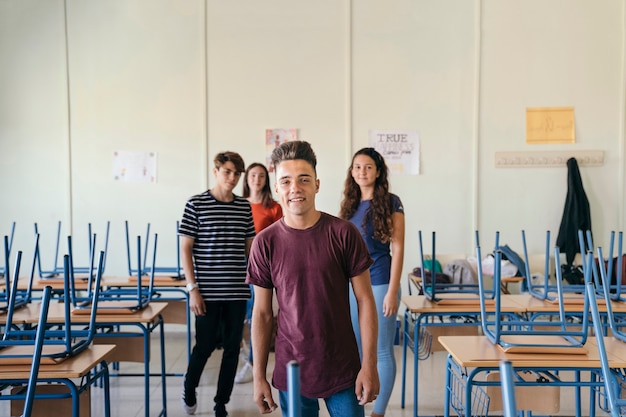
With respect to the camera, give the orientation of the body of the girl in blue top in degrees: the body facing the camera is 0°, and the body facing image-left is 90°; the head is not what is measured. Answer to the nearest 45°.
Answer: approximately 45°

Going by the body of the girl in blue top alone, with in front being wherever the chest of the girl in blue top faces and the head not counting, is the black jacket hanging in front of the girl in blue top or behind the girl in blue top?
behind

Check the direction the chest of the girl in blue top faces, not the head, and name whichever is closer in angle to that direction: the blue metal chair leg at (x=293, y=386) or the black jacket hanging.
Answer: the blue metal chair leg

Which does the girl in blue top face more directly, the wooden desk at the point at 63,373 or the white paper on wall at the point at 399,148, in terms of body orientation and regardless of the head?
the wooden desk

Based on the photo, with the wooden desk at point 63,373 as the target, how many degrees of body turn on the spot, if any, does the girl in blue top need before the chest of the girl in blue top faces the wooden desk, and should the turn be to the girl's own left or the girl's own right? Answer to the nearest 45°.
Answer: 0° — they already face it

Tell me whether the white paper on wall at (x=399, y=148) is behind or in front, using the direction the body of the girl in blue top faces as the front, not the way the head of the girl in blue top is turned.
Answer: behind

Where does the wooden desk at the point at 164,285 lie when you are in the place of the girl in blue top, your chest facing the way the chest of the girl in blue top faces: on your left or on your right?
on your right

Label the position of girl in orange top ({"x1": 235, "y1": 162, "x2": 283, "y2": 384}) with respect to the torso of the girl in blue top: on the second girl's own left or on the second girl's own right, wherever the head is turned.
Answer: on the second girl's own right

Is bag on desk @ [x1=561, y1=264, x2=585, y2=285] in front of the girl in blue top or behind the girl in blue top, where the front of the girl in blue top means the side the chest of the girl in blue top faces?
behind
